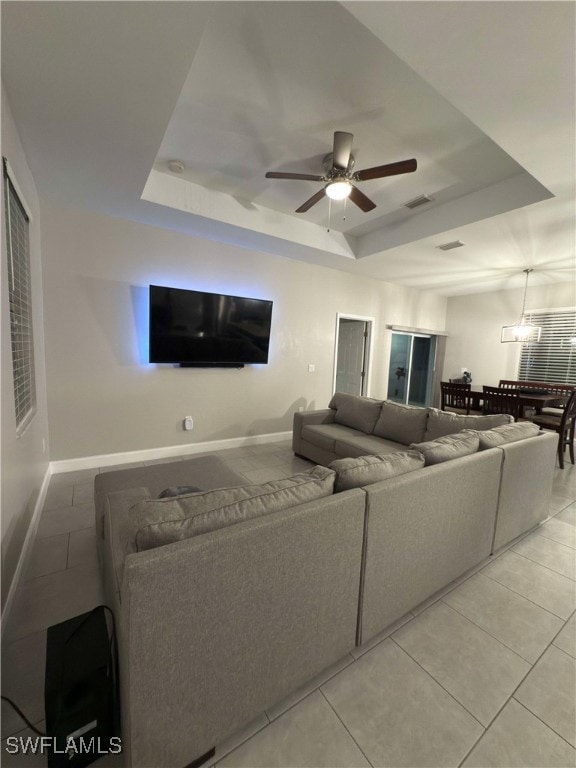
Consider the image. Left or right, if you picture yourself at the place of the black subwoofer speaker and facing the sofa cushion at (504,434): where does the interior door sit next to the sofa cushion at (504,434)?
left

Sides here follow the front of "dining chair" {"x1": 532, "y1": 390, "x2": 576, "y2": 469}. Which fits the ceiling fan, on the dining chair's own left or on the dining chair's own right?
on the dining chair's own left

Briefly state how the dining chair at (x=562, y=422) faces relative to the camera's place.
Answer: facing away from the viewer and to the left of the viewer

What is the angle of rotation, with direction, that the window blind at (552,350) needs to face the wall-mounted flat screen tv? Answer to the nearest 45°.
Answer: approximately 45° to its right

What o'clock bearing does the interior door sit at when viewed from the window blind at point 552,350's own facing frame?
The interior door is roughly at 2 o'clock from the window blind.

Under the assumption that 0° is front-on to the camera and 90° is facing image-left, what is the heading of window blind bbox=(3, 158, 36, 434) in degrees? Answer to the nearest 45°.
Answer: approximately 270°

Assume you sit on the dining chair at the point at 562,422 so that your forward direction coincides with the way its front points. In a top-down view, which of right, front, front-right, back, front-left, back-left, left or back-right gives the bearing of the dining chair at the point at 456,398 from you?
front-left

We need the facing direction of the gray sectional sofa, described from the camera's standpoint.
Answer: facing away from the viewer and to the left of the viewer

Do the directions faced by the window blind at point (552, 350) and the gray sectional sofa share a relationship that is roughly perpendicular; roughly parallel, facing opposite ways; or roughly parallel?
roughly perpendicular

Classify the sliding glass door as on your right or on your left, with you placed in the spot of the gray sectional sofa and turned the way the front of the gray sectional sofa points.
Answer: on your right

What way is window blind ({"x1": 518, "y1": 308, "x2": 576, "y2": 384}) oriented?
toward the camera

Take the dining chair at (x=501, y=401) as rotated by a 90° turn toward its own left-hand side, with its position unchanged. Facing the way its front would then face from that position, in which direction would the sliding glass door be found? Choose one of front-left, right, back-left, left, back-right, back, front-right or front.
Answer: front

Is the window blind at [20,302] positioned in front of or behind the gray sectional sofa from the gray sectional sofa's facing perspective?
in front
